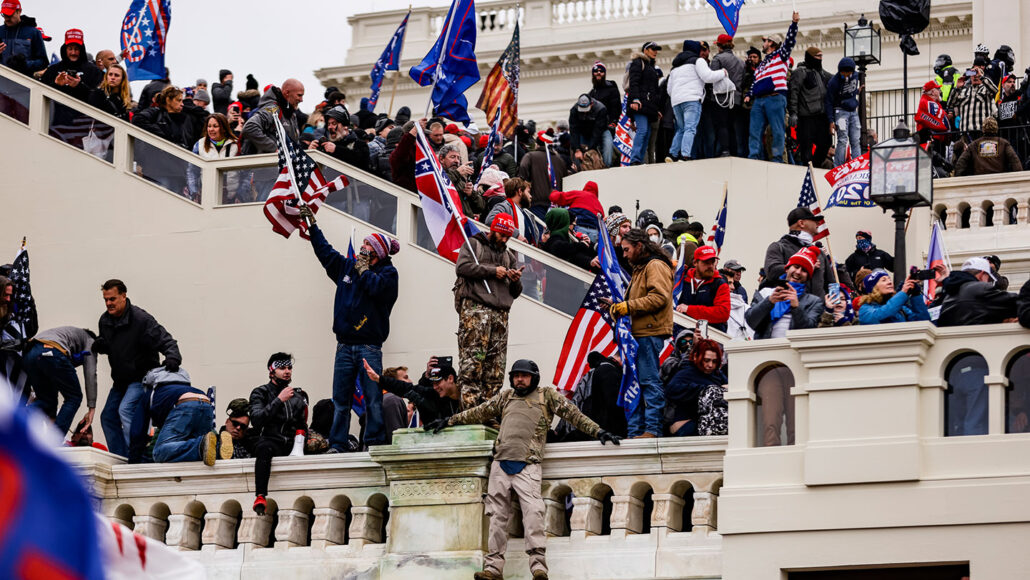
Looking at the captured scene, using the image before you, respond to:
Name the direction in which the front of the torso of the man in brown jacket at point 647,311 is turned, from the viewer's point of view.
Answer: to the viewer's left

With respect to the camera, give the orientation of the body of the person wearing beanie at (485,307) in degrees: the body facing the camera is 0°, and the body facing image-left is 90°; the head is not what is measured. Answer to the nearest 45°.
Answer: approximately 315°

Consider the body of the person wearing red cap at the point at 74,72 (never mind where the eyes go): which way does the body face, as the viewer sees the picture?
toward the camera

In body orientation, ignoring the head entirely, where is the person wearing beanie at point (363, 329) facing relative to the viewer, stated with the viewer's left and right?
facing the viewer and to the left of the viewer

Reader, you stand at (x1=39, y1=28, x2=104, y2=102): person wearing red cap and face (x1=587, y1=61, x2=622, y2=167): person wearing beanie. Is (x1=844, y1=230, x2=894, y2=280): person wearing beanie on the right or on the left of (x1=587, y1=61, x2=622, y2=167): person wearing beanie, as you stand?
right

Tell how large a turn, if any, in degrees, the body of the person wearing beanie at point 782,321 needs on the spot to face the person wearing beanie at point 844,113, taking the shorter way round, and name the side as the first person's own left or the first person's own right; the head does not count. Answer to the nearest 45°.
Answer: approximately 135° to the first person's own right

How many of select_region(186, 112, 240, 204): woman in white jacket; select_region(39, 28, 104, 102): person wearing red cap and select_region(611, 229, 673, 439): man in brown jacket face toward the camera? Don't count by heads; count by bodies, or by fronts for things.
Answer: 2

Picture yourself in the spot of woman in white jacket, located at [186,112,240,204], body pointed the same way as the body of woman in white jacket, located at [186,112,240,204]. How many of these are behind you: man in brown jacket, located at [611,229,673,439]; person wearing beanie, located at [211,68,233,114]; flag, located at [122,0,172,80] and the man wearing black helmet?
2

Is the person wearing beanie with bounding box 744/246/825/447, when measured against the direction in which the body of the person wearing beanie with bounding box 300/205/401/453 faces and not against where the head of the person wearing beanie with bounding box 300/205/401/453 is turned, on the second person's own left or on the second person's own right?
on the second person's own left

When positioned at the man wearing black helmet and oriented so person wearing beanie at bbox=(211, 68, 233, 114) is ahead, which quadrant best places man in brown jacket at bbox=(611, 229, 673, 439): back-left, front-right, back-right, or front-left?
front-right

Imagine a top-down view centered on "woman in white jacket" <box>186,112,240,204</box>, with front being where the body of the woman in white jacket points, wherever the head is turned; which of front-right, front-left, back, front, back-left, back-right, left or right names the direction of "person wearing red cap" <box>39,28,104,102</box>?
back-right
